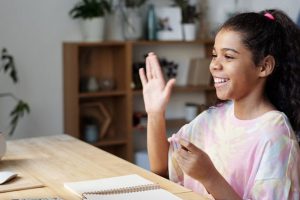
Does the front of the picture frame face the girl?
yes

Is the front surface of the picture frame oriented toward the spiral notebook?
yes

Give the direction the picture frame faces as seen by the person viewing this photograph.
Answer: facing the viewer

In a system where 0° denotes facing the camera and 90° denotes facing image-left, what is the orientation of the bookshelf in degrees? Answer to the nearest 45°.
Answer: approximately 0°

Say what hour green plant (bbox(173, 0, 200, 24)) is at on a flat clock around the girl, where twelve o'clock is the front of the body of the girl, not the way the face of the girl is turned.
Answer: The green plant is roughly at 4 o'clock from the girl.

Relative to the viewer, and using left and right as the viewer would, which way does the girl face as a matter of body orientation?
facing the viewer and to the left of the viewer

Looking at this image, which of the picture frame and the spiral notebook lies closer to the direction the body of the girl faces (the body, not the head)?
the spiral notebook

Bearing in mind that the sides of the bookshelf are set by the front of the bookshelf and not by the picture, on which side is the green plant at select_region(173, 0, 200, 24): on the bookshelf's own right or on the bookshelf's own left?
on the bookshelf's own left
